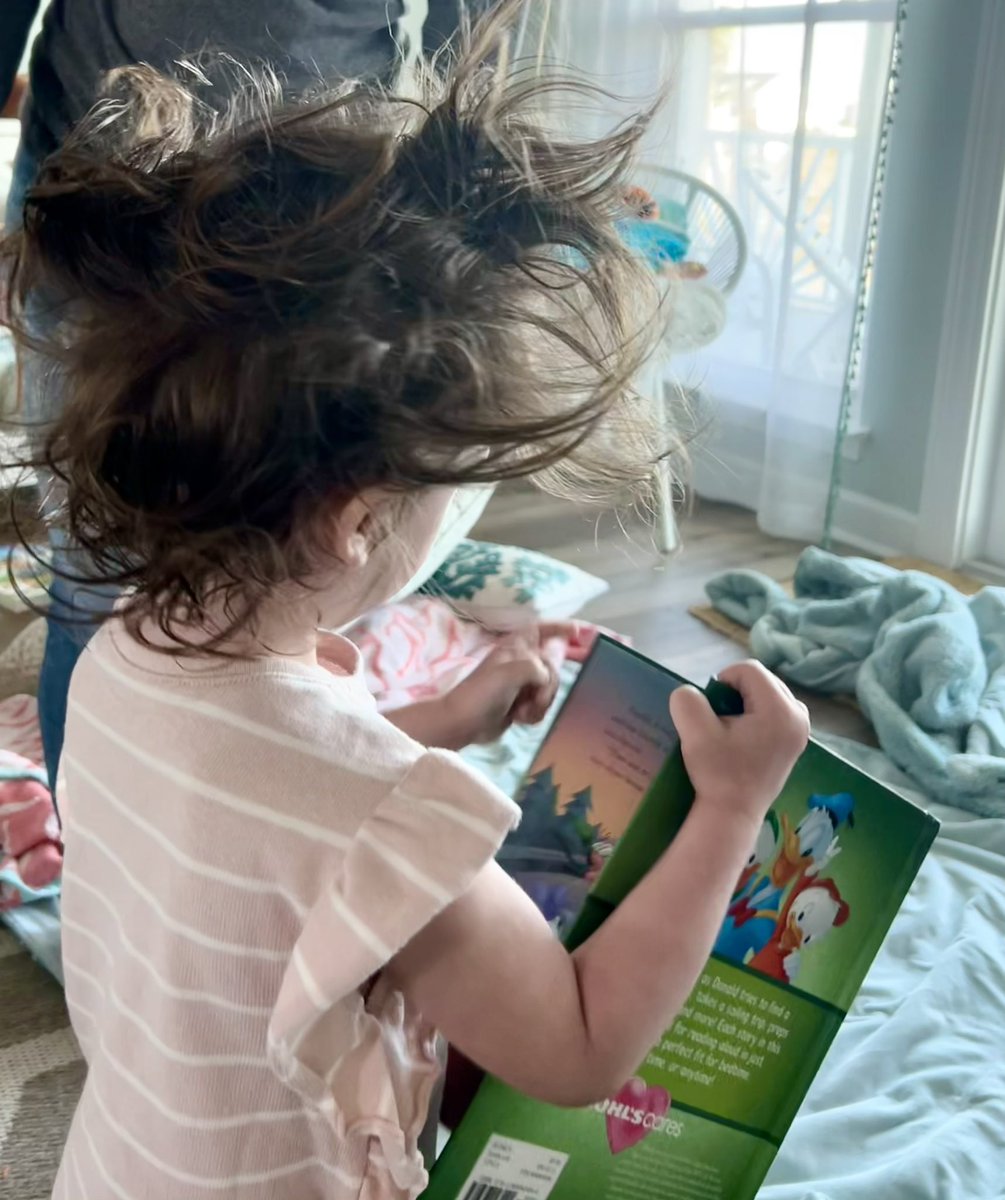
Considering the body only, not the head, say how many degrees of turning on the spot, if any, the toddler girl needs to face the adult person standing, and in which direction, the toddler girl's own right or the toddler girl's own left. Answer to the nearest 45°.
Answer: approximately 45° to the toddler girl's own left

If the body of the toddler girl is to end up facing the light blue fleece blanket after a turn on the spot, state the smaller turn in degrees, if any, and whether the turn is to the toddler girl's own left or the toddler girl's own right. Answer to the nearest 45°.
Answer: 0° — they already face it

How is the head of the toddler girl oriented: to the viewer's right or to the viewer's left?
to the viewer's right

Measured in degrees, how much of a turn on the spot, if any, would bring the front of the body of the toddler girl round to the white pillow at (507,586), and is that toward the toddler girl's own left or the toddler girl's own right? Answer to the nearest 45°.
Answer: approximately 45° to the toddler girl's own left

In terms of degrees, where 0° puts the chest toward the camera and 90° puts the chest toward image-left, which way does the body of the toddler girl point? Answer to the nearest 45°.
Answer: approximately 225°
